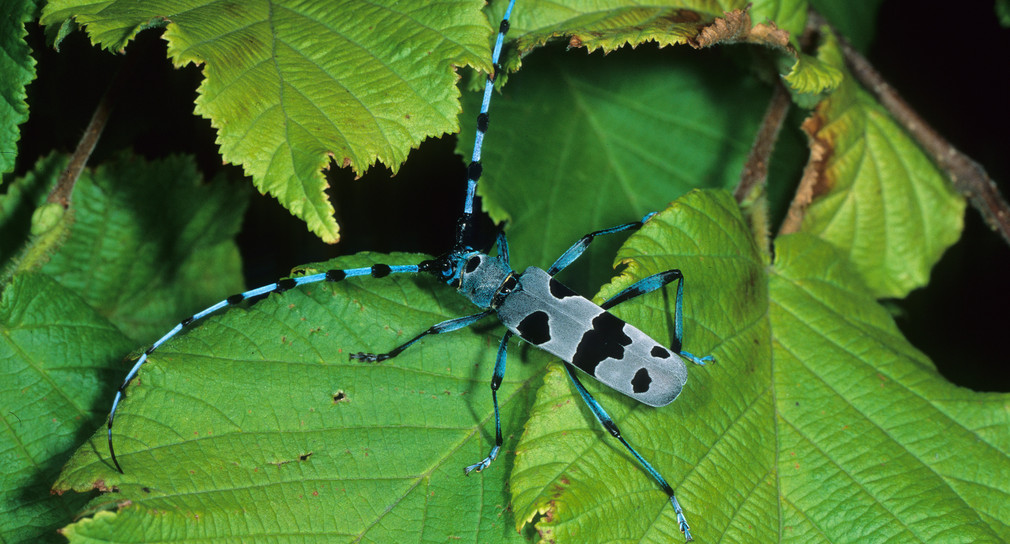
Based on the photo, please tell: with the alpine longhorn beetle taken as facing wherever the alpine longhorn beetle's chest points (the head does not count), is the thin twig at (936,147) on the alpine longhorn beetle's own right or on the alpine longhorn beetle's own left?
on the alpine longhorn beetle's own right

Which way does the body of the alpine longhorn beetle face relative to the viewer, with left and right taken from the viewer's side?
facing away from the viewer and to the left of the viewer

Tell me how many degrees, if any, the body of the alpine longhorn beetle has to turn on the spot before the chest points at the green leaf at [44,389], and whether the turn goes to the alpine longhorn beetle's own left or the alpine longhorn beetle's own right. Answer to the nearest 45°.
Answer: approximately 45° to the alpine longhorn beetle's own left

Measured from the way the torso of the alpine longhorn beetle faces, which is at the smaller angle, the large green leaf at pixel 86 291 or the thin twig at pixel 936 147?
the large green leaf

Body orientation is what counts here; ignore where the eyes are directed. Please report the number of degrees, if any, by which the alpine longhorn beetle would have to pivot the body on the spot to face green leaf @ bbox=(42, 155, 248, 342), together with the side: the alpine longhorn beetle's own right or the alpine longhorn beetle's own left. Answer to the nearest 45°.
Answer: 0° — it already faces it

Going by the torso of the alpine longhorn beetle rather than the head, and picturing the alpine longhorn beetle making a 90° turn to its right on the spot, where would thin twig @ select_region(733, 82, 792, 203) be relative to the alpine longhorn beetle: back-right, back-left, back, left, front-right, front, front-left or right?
front

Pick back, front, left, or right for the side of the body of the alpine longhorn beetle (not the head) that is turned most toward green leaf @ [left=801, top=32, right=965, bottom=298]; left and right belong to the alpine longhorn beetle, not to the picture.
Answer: right
